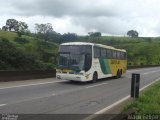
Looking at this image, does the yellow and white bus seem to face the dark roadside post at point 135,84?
no

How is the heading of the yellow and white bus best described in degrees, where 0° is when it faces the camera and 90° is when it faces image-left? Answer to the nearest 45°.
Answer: approximately 45°
